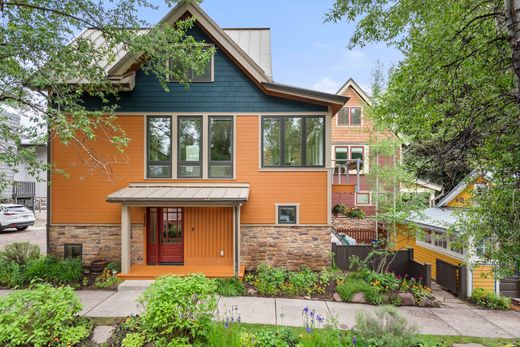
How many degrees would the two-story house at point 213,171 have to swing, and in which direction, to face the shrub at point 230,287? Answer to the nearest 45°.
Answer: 0° — it already faces it

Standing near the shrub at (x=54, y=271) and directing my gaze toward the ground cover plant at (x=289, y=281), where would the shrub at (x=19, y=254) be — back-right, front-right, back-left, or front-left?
back-left

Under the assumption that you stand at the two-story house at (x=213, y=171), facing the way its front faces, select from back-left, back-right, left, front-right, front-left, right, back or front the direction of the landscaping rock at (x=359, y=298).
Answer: front-left

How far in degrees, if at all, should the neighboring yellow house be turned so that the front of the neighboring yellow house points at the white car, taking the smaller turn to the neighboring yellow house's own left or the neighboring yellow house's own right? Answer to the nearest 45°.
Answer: approximately 45° to the neighboring yellow house's own right

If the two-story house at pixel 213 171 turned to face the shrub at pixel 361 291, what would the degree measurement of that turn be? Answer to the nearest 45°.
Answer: approximately 45° to its left

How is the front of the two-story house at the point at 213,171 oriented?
toward the camera

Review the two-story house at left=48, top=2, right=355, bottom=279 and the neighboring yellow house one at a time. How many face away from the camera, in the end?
0

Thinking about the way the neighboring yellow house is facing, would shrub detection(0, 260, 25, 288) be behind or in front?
in front

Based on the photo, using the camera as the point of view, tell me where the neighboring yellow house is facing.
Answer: facing the viewer and to the left of the viewer
